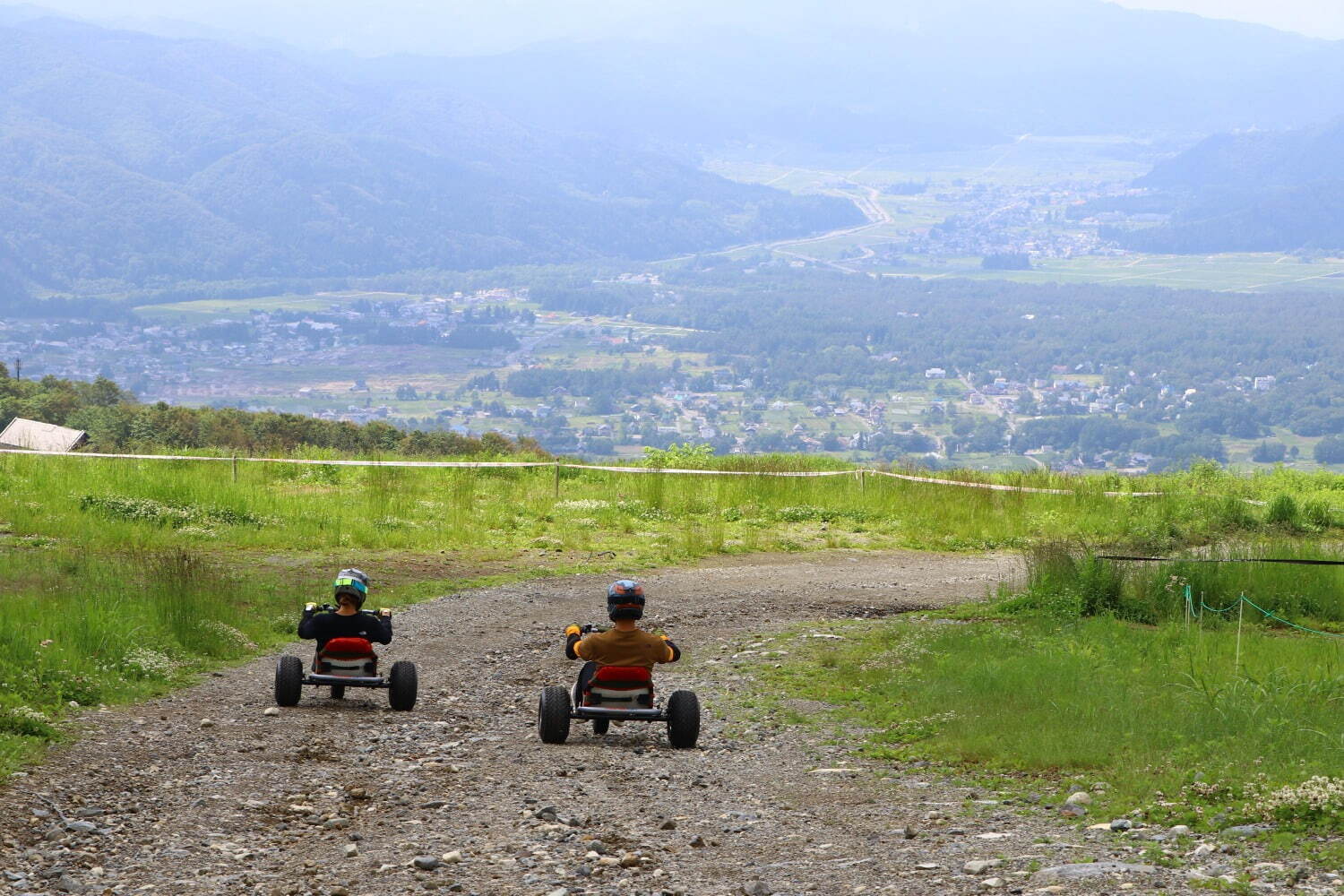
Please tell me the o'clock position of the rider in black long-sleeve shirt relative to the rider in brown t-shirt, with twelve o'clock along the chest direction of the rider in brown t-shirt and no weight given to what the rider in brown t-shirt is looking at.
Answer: The rider in black long-sleeve shirt is roughly at 10 o'clock from the rider in brown t-shirt.

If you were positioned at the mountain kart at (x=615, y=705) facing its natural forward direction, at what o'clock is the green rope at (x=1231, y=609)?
The green rope is roughly at 2 o'clock from the mountain kart.

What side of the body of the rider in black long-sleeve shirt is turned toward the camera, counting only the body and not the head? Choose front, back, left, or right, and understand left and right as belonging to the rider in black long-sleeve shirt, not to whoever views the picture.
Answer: back

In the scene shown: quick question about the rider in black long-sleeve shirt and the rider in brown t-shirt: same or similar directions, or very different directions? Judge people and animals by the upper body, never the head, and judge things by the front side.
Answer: same or similar directions

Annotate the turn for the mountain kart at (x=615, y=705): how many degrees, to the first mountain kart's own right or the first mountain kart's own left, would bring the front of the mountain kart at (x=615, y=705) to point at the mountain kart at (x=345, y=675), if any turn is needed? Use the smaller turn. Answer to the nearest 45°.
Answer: approximately 45° to the first mountain kart's own left

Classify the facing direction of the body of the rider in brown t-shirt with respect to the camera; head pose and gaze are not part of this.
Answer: away from the camera

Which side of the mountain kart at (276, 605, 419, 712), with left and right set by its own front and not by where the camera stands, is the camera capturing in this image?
back

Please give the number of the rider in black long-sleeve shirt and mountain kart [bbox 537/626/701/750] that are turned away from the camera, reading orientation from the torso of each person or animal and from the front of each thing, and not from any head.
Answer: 2

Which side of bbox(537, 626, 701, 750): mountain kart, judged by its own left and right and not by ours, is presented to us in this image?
back

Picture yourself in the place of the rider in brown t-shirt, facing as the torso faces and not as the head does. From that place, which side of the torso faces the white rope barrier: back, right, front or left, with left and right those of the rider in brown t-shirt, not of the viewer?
front

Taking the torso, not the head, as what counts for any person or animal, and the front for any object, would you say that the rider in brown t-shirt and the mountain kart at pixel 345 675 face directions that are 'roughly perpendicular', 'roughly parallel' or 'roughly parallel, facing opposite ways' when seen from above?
roughly parallel

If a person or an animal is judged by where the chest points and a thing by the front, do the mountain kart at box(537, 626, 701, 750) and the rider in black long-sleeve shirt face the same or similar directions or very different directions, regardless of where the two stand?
same or similar directions

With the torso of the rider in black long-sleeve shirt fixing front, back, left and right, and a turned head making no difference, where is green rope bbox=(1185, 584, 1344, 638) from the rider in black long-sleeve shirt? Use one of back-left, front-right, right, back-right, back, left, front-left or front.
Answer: right

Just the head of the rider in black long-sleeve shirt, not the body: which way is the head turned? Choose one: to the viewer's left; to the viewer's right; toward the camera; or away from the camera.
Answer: away from the camera

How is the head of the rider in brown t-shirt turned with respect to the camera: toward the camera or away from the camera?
away from the camera
